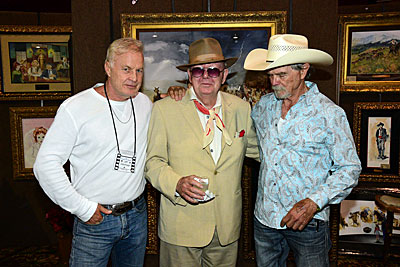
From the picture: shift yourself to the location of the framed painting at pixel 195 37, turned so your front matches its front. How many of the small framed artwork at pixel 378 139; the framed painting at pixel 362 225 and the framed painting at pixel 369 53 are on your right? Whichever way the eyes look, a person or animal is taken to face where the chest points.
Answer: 0

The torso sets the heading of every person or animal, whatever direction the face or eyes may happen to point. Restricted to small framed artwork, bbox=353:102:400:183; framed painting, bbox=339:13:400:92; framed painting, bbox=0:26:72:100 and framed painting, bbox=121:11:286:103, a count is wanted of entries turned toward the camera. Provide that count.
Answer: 4

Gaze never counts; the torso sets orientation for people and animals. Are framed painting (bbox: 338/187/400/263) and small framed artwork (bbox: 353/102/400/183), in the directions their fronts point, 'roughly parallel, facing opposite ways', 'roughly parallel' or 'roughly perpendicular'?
roughly parallel

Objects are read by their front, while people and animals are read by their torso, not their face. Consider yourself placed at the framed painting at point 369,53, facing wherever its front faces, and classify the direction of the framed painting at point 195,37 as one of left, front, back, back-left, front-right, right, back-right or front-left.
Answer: front-right

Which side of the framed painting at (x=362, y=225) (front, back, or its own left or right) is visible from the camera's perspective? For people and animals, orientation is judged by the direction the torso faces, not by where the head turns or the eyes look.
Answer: front

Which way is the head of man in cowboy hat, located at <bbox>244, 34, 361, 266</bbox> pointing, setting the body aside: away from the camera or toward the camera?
toward the camera

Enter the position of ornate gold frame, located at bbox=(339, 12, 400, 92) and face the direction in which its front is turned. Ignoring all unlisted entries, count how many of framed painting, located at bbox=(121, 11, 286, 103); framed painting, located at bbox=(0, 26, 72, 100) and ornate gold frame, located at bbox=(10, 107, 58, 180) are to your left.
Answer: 0

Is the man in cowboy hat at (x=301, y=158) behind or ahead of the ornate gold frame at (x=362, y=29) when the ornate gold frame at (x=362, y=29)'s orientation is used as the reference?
ahead

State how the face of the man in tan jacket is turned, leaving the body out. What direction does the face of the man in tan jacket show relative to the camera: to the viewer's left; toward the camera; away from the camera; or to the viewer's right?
toward the camera

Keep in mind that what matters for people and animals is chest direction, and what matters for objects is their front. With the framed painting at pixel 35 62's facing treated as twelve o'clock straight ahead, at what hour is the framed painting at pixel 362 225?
the framed painting at pixel 362 225 is roughly at 10 o'clock from the framed painting at pixel 35 62.

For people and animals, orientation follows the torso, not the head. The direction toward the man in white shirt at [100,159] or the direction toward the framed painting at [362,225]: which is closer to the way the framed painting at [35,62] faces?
the man in white shirt

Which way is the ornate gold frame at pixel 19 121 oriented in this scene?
toward the camera

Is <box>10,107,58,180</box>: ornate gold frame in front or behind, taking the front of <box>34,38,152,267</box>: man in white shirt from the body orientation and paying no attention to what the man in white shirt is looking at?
behind

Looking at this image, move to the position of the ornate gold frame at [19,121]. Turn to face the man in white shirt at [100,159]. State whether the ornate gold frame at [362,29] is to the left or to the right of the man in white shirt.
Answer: left

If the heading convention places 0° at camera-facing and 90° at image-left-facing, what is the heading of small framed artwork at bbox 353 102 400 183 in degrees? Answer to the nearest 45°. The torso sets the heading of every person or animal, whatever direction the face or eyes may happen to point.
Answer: approximately 0°

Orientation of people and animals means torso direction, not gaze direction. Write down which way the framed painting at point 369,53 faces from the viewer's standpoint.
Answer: facing the viewer

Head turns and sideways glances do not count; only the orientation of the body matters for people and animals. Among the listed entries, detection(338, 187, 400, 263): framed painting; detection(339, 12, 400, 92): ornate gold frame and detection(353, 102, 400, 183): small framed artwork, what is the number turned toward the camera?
3

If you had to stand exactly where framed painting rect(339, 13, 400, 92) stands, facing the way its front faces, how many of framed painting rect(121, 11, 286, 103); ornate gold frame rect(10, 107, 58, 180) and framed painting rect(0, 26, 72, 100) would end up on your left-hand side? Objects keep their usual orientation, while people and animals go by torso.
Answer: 0
